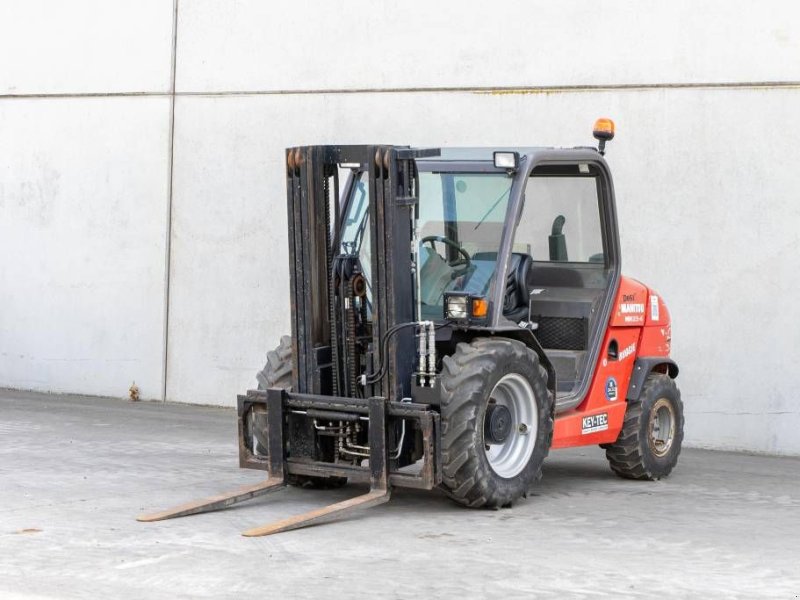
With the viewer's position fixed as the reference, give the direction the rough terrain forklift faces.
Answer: facing the viewer and to the left of the viewer
